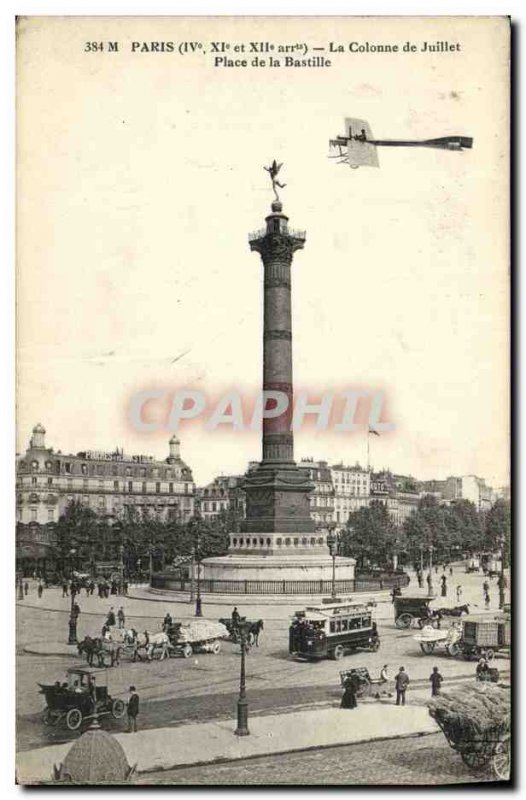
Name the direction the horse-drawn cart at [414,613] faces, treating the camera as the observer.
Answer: facing to the right of the viewer

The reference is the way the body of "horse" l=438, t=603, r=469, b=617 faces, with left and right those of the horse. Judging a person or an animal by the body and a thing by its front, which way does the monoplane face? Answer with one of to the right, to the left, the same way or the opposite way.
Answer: the opposite way

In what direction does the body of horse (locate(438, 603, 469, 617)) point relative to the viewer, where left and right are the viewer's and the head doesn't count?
facing to the right of the viewer

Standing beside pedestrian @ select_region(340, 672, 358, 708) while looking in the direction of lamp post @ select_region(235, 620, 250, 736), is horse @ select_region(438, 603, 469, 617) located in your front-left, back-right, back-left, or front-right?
back-right

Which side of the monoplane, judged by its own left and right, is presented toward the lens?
left

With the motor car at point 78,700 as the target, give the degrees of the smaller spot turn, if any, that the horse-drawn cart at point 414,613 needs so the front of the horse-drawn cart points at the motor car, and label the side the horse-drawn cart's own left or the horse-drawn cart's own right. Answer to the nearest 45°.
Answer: approximately 135° to the horse-drawn cart's own right
